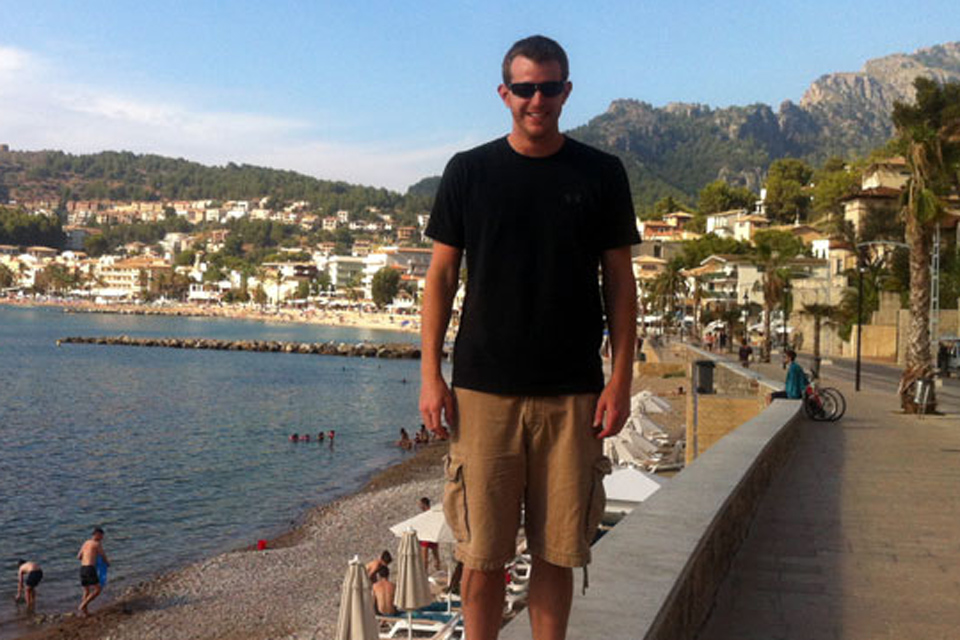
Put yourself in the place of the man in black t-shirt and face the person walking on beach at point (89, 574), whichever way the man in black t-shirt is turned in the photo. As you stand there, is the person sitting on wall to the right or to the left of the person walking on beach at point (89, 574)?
right

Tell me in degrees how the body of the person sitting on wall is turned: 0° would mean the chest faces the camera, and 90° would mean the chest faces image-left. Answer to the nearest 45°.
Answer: approximately 90°

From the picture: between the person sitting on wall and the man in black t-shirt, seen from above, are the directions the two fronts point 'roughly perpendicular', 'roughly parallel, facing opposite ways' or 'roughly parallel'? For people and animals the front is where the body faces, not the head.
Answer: roughly perpendicular

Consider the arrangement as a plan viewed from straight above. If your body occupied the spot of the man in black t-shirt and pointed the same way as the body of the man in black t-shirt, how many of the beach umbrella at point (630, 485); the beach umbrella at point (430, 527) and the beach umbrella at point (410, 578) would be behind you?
3

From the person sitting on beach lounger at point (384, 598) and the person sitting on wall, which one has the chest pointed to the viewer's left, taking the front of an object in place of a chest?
the person sitting on wall

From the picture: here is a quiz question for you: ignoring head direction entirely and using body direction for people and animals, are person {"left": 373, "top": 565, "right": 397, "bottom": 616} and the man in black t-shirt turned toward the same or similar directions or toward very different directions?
very different directions

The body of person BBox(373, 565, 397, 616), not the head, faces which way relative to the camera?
away from the camera

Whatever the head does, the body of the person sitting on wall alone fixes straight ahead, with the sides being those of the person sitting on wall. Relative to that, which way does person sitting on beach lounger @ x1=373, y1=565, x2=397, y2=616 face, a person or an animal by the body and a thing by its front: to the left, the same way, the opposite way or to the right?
to the right
